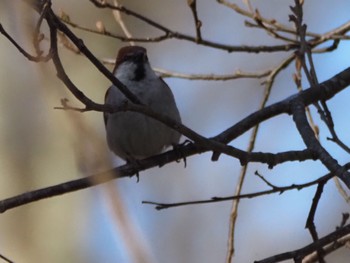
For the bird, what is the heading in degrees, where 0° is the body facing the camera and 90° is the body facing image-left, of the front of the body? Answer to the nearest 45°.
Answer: approximately 0°
